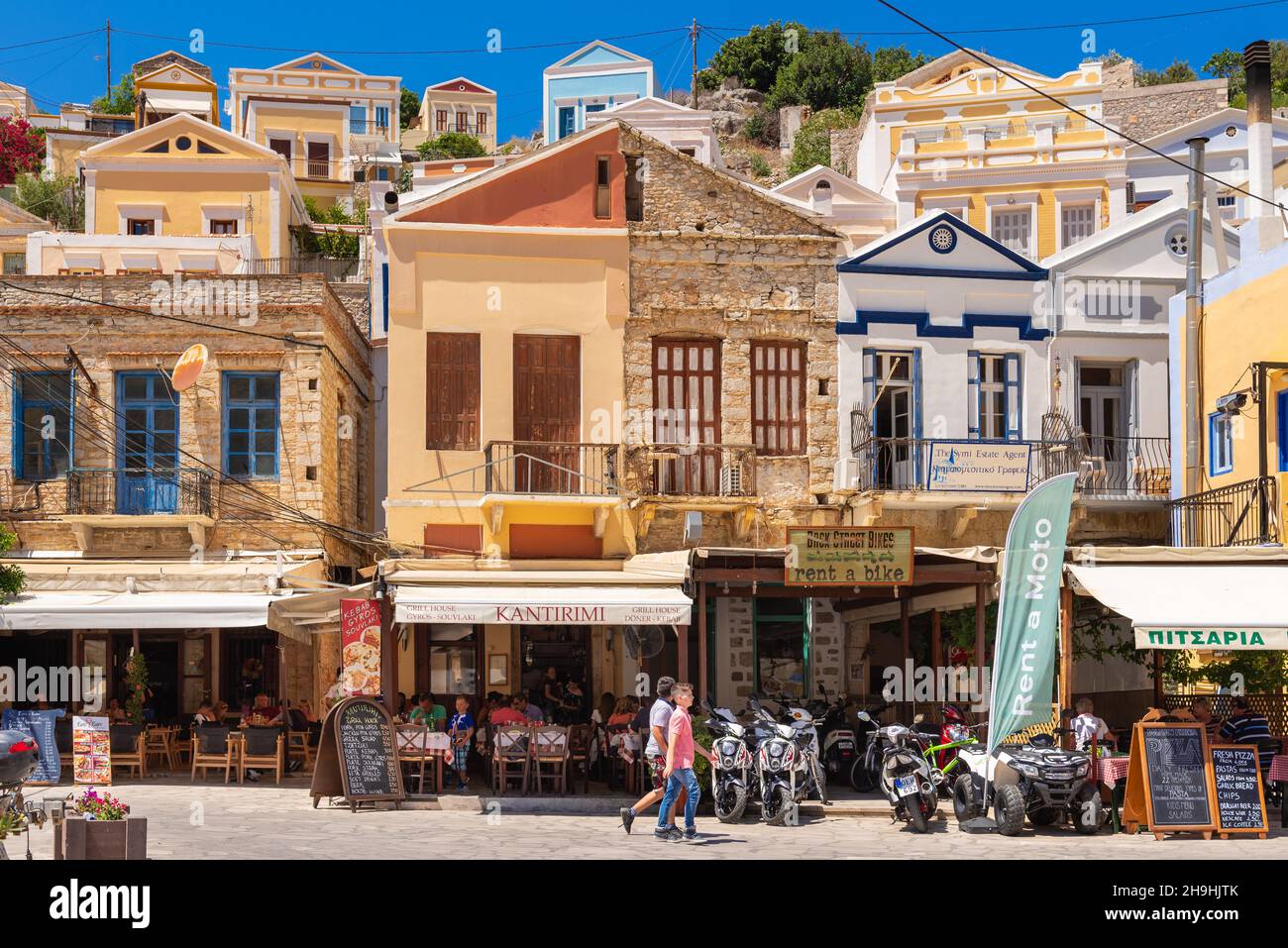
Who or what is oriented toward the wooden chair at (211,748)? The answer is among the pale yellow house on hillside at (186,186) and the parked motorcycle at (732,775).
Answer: the pale yellow house on hillside

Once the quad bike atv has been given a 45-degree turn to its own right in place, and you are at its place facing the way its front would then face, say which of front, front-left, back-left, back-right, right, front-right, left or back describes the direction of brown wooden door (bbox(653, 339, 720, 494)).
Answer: back-right

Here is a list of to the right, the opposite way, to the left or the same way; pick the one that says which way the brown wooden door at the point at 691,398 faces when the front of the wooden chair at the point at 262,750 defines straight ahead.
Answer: the opposite way

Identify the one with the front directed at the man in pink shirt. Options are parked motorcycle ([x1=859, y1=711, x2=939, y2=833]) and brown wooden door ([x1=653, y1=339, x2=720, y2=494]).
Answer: the brown wooden door

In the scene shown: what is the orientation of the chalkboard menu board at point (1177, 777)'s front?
toward the camera

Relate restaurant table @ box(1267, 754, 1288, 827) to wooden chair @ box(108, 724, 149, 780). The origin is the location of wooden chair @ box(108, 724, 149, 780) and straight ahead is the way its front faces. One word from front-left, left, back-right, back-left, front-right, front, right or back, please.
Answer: back-right

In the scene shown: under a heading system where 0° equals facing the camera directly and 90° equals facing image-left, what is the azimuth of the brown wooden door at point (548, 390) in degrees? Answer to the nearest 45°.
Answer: approximately 0°

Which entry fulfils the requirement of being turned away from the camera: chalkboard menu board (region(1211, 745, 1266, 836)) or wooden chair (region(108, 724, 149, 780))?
the wooden chair

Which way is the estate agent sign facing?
toward the camera

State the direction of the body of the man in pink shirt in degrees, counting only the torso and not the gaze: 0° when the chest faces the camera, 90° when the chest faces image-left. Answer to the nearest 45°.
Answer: approximately 270°

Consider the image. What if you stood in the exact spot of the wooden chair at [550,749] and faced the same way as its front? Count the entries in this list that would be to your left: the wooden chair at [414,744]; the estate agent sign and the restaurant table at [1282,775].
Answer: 1

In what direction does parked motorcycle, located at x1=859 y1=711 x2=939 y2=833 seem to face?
away from the camera

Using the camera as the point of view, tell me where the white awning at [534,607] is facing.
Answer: facing the viewer

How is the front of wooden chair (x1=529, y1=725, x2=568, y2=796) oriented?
away from the camera

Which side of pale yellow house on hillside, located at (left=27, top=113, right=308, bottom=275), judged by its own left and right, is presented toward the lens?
front

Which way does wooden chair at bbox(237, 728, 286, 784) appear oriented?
away from the camera

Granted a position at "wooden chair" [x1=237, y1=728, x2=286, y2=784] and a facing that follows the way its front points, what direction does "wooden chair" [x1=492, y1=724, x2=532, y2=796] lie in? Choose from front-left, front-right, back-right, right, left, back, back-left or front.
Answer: back-right
